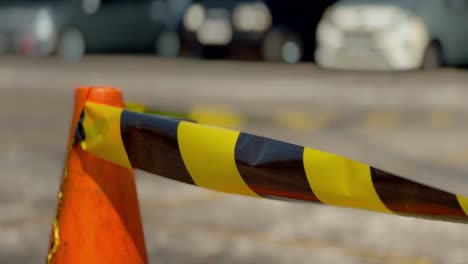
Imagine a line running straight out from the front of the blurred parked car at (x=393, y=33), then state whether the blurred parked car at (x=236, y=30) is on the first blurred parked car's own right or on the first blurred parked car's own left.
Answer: on the first blurred parked car's own right

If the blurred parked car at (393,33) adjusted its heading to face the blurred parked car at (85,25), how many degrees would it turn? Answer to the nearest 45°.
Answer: approximately 45° to its right

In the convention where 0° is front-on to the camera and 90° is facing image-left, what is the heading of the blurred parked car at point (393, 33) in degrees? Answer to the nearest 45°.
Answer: approximately 45°

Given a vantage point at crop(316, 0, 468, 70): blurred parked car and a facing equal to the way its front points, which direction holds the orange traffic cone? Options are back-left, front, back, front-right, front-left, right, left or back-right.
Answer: front-left
